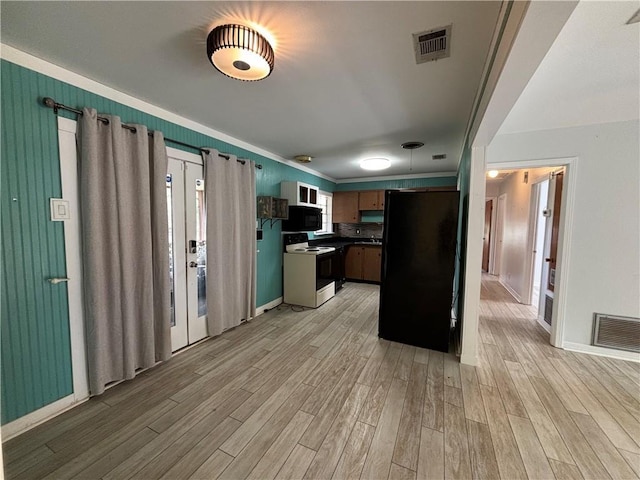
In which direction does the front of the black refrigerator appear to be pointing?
to the viewer's left

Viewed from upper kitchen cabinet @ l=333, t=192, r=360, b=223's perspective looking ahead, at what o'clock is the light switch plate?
The light switch plate is roughly at 1 o'clock from the upper kitchen cabinet.

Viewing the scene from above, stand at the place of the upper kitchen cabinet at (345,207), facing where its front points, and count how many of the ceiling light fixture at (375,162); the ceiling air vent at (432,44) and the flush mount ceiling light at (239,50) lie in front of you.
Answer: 3

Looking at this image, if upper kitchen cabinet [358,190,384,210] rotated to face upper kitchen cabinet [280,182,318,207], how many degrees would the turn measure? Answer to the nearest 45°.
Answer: approximately 45° to its right

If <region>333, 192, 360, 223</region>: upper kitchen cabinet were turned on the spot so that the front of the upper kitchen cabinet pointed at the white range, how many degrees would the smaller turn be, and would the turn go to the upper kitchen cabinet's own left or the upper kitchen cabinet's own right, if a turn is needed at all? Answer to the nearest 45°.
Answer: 0° — it already faces it

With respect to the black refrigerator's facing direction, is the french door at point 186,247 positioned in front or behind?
in front

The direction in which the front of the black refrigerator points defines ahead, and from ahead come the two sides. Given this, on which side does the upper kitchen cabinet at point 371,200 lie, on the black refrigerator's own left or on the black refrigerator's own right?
on the black refrigerator's own right

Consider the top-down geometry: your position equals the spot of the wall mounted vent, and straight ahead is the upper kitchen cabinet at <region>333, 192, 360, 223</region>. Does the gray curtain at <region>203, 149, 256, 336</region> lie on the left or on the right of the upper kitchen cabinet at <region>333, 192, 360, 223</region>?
left

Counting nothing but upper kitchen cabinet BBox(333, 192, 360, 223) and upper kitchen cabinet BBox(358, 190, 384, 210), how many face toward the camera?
2

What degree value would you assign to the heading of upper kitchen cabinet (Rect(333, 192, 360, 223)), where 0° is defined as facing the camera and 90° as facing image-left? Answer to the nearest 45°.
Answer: approximately 0°

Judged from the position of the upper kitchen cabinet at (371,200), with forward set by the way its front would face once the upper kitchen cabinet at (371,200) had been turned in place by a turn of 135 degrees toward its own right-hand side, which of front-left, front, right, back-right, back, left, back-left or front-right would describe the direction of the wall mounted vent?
back

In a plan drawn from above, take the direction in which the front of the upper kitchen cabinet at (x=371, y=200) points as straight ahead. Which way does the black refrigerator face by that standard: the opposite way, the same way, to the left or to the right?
to the right
